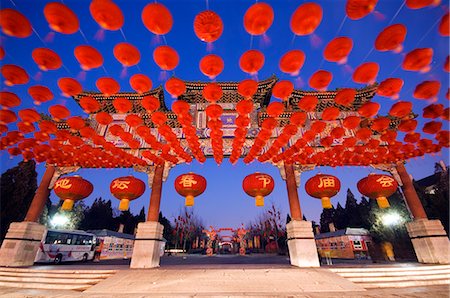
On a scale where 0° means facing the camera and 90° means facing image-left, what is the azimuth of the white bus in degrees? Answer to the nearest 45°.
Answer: approximately 45°

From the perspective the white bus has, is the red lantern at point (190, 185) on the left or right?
on its left

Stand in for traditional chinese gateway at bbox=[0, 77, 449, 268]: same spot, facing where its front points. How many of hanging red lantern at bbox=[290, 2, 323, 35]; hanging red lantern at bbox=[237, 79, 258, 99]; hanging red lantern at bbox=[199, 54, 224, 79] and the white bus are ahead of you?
3

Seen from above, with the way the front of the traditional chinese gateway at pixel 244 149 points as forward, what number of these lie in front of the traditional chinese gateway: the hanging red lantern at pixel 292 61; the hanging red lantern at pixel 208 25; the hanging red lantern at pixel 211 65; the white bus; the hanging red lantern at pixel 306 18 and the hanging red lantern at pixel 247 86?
5

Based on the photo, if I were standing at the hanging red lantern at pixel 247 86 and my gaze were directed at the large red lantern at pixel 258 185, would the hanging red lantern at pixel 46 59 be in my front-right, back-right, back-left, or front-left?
back-left

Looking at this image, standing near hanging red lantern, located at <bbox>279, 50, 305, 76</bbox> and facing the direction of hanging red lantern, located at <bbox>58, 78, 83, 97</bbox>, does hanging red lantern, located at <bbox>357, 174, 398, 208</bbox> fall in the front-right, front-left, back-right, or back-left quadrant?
back-right
